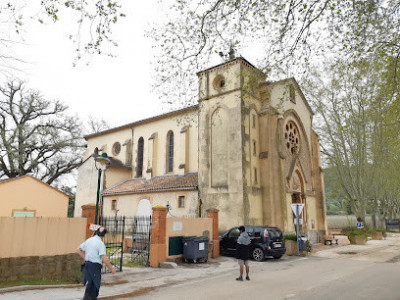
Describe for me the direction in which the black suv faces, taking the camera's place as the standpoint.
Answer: facing away from the viewer and to the left of the viewer

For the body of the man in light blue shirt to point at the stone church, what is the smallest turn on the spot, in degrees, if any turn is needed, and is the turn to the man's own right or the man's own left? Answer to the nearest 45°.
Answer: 0° — they already face it

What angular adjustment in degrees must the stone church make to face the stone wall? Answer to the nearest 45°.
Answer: approximately 90° to its right

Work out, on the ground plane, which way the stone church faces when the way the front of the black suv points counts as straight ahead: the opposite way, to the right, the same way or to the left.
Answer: the opposite way

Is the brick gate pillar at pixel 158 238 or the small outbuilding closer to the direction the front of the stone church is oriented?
the brick gate pillar

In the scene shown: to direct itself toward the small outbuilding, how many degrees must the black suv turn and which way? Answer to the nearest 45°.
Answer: approximately 45° to its left

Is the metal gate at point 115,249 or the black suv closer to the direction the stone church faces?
the black suv

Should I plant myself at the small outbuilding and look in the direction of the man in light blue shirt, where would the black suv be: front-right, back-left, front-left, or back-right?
front-left

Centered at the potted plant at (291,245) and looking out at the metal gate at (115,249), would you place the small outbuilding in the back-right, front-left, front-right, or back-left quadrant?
front-right

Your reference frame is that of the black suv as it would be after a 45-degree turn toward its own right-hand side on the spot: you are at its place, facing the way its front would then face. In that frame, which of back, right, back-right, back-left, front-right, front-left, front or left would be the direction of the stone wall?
back-left

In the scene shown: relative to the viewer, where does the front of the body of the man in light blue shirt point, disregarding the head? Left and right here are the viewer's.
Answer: facing away from the viewer and to the right of the viewer

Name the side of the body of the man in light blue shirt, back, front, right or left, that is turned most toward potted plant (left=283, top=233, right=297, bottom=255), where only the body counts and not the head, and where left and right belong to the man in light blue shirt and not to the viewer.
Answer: front

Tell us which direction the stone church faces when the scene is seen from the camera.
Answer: facing the viewer and to the right of the viewer

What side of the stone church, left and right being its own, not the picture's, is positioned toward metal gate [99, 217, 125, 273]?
right

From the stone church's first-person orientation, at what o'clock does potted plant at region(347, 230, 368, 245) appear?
The potted plant is roughly at 10 o'clock from the stone church.

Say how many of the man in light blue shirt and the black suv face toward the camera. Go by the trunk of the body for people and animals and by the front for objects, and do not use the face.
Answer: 0

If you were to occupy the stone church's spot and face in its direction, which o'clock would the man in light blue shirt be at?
The man in light blue shirt is roughly at 2 o'clock from the stone church.
